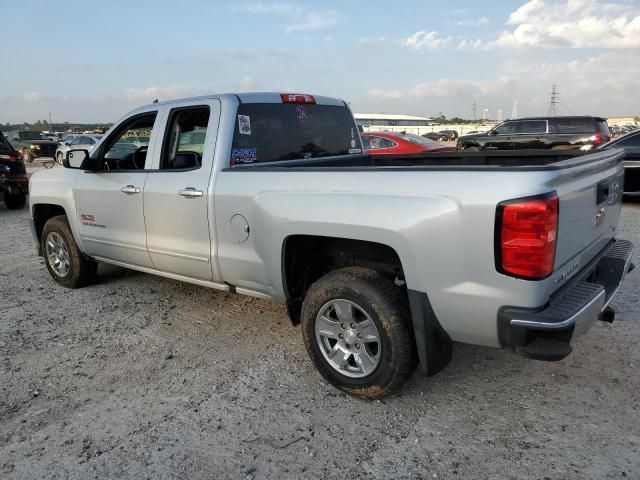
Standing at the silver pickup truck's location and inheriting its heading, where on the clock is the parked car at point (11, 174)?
The parked car is roughly at 12 o'clock from the silver pickup truck.

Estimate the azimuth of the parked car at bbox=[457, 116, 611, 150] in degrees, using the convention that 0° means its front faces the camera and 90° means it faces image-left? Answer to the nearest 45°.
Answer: approximately 90°

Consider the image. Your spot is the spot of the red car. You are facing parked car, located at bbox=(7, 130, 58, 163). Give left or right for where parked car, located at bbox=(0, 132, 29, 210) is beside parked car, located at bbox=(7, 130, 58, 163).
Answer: left

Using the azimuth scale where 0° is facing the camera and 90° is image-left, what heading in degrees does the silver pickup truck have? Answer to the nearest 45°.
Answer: approximately 135°

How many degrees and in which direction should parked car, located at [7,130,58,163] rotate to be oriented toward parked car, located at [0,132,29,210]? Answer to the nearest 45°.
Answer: approximately 45° to its right

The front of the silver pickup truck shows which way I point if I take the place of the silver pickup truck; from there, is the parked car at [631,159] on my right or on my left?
on my right

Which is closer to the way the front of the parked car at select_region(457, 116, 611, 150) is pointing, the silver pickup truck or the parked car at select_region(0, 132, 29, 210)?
the parked car

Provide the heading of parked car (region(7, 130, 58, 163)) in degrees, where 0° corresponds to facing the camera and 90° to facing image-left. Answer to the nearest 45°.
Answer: approximately 315°
